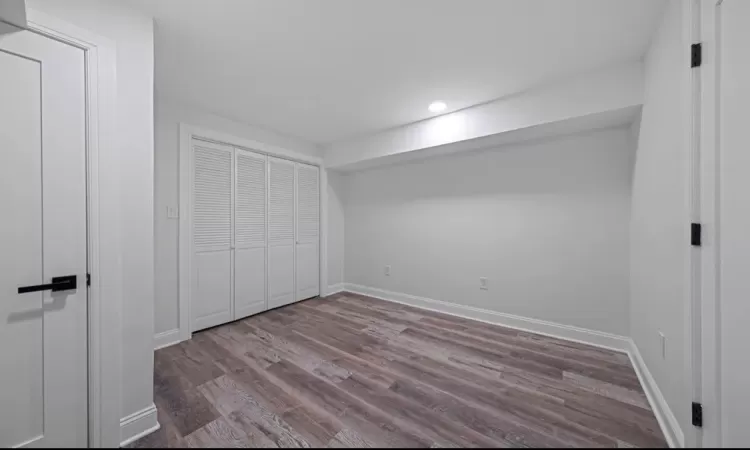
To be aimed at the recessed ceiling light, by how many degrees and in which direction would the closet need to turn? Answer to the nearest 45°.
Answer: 0° — it already faces it

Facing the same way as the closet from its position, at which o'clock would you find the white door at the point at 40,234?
The white door is roughly at 2 o'clock from the closet.

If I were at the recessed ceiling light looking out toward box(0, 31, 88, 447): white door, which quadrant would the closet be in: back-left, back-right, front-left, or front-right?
front-right

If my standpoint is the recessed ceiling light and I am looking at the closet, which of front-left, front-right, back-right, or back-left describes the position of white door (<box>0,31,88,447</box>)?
front-left

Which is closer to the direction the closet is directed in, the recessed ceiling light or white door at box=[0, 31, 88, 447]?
the recessed ceiling light

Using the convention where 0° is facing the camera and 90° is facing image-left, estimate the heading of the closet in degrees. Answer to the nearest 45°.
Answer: approximately 315°
